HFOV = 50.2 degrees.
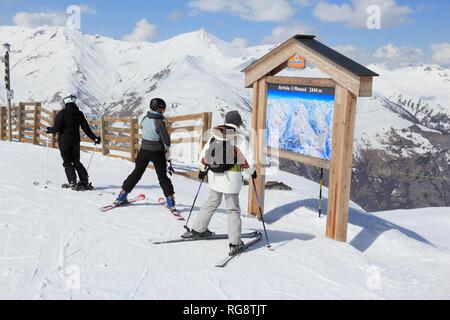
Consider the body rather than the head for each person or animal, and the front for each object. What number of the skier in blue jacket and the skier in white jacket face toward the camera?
0

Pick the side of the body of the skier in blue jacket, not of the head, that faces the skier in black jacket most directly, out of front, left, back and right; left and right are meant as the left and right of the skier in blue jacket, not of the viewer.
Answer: left

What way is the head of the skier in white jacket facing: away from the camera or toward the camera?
away from the camera

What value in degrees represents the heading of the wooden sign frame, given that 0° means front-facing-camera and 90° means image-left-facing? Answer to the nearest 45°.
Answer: approximately 45°

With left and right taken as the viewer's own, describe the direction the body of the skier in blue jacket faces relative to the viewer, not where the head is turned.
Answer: facing away from the viewer and to the right of the viewer

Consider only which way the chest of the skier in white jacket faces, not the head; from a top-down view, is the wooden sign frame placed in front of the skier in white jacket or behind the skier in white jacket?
in front

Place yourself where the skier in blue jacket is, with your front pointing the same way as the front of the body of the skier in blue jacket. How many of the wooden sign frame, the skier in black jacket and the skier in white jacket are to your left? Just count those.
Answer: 1

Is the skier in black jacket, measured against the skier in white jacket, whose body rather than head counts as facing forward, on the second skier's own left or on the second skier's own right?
on the second skier's own left

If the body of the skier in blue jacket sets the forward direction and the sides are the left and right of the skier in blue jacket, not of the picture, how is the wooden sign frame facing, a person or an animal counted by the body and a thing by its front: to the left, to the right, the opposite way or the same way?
the opposite way

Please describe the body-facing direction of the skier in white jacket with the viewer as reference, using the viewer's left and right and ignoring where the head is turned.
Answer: facing away from the viewer and to the right of the viewer

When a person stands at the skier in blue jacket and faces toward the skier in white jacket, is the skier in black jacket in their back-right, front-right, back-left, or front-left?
back-right

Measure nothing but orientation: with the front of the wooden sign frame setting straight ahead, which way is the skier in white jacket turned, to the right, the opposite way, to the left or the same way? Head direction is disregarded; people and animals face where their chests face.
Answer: the opposite way
